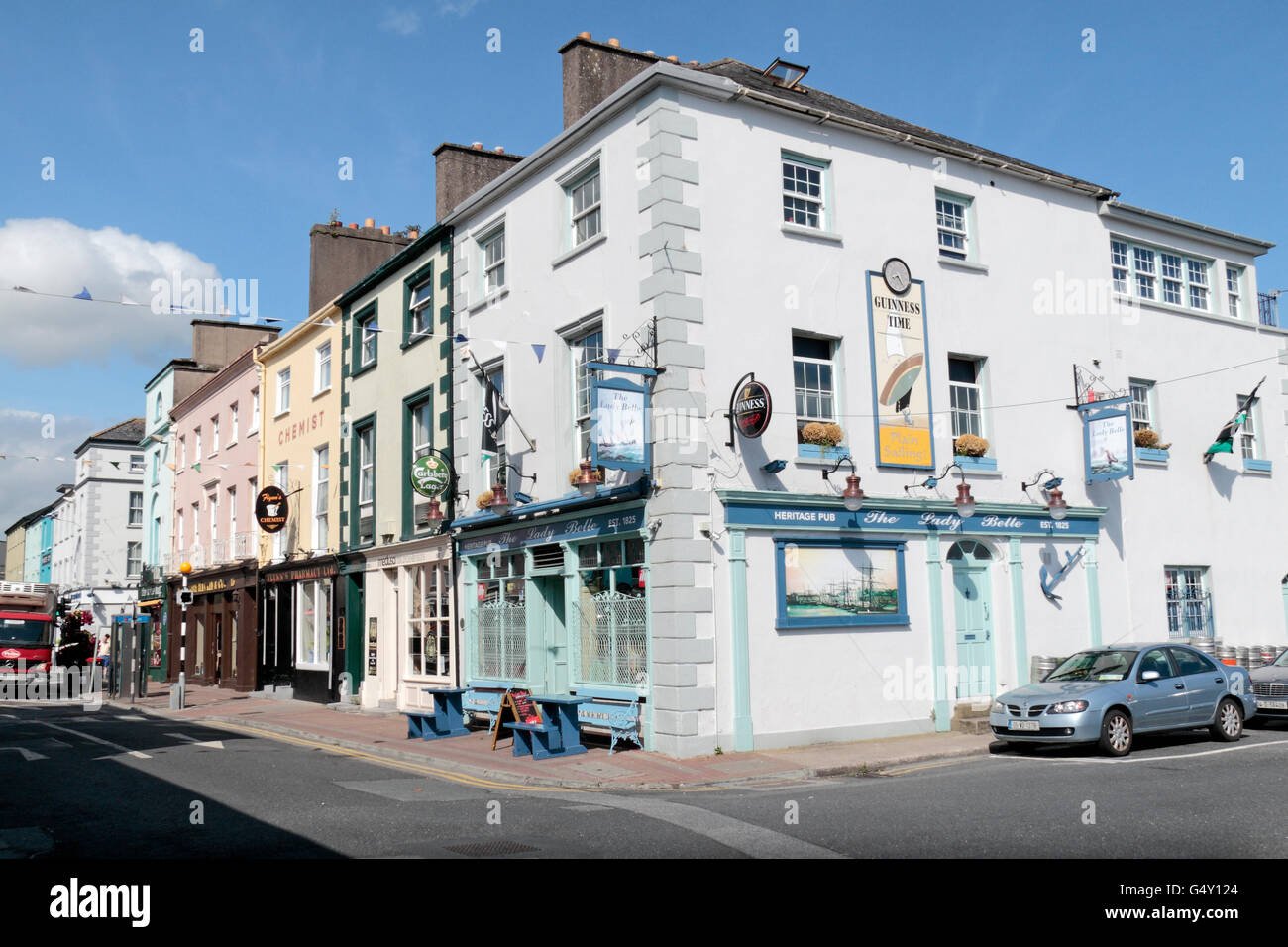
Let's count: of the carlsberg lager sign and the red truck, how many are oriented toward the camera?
2

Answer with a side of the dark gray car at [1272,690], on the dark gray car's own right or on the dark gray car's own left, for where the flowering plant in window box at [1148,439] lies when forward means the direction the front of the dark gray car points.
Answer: on the dark gray car's own right

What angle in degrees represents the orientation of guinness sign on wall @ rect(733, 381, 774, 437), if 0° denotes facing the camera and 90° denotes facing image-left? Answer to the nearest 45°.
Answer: approximately 45°

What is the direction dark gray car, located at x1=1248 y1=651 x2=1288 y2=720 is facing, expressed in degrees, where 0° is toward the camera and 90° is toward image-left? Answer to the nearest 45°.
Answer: approximately 45°

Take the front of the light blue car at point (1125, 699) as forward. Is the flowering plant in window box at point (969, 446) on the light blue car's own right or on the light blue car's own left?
on the light blue car's own right

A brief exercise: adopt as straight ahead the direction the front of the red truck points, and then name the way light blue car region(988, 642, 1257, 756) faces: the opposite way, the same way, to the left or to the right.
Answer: to the right

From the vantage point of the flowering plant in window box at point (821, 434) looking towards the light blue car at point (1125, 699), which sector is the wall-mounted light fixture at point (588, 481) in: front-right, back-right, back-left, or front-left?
back-right

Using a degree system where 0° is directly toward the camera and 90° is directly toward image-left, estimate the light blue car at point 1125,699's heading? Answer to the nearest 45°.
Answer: approximately 45°
